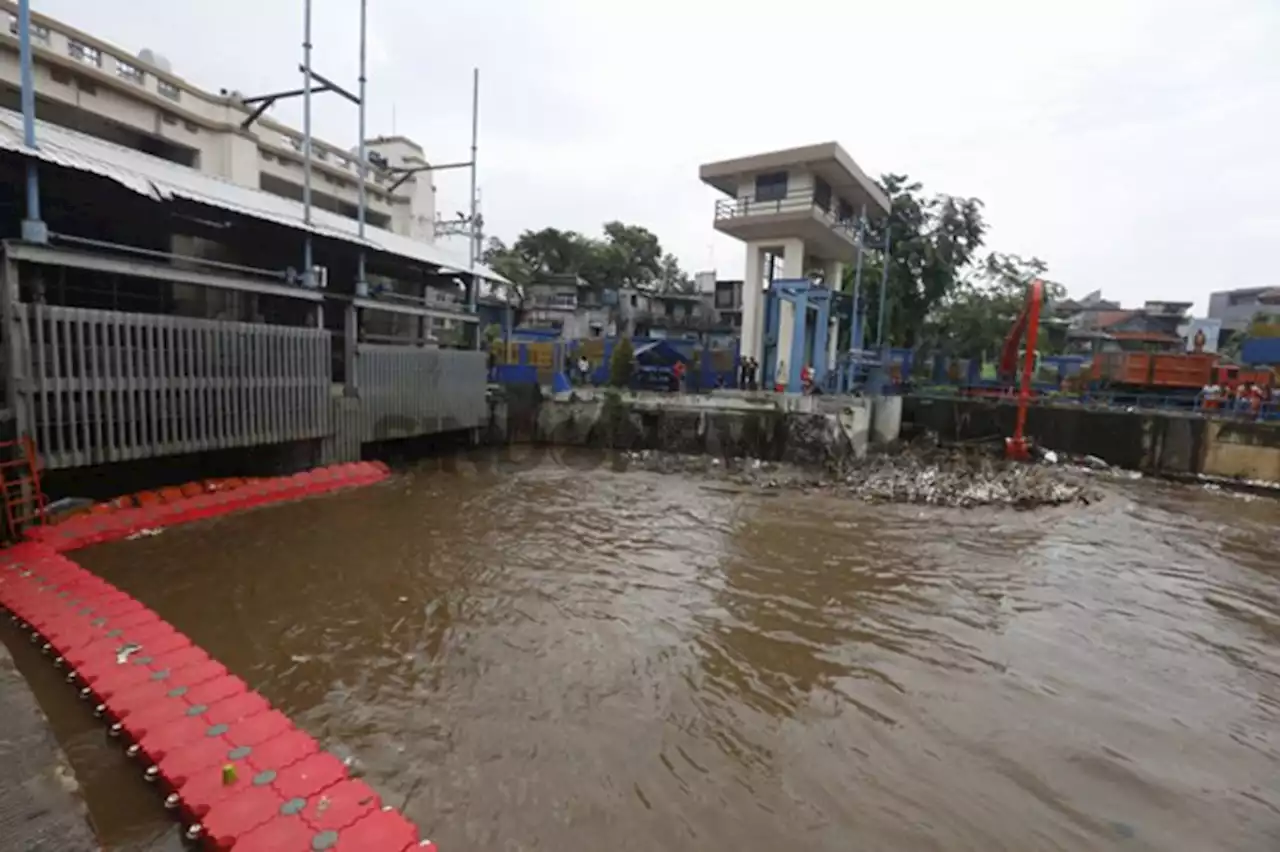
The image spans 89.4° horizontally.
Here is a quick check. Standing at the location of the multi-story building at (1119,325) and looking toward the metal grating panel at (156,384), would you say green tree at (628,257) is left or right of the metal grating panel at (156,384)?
right

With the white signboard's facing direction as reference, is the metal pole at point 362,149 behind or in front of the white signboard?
in front

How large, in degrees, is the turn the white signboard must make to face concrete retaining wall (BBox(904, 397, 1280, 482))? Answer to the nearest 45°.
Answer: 0° — it already faces it

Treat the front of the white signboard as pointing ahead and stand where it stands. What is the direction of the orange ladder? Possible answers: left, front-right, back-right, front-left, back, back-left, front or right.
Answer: front

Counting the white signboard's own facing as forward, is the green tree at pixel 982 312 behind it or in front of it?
in front

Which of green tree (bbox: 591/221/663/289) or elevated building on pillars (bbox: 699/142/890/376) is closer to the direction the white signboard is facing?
the elevated building on pillars

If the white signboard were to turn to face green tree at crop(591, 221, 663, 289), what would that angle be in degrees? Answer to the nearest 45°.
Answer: approximately 45° to its right

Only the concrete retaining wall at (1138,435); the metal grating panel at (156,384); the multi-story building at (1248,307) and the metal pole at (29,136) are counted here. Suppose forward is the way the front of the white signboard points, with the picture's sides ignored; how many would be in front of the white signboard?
3

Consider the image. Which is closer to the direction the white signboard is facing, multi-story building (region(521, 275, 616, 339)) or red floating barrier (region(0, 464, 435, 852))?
the red floating barrier

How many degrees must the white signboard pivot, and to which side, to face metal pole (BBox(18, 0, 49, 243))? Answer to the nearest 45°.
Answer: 0° — it already faces it

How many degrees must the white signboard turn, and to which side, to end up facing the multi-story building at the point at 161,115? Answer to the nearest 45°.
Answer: approximately 45° to its right

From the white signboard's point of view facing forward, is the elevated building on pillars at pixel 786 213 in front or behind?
in front

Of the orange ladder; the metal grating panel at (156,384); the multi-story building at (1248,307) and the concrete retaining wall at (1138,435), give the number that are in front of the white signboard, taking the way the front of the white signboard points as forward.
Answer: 3

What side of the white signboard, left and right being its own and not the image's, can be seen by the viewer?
front
